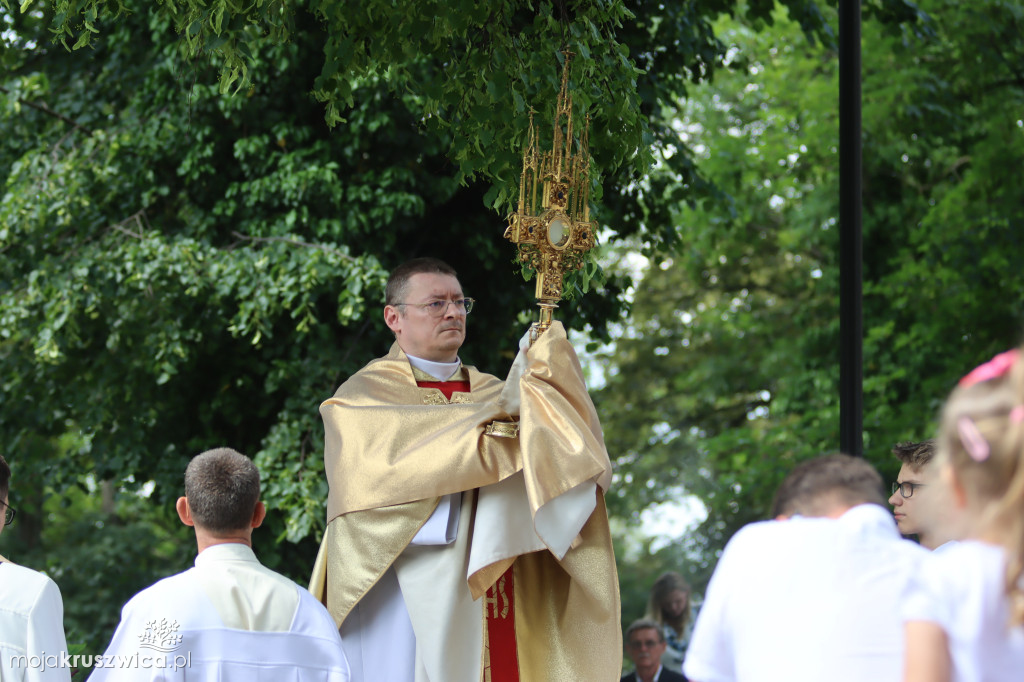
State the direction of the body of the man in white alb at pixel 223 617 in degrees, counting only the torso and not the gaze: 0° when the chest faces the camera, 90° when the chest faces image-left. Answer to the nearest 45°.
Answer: approximately 180°

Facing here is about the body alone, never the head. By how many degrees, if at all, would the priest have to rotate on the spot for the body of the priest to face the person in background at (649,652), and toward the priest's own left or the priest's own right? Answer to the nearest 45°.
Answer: approximately 135° to the priest's own left

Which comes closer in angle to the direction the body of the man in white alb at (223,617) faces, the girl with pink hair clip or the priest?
the priest

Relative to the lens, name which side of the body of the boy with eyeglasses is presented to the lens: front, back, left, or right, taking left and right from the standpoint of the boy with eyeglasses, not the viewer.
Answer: left

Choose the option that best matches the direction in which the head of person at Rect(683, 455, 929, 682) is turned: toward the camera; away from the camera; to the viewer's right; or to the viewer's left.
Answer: away from the camera

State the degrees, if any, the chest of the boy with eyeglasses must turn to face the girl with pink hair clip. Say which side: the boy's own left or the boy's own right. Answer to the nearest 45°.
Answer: approximately 90° to the boy's own left

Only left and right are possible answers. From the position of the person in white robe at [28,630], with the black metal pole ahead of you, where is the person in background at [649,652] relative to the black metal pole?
left

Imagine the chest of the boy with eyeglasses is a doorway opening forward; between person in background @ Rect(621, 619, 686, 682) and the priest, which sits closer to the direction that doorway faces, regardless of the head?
the priest

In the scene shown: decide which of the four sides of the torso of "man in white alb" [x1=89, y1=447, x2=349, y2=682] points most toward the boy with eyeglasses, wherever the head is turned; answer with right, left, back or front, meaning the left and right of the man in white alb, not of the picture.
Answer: right

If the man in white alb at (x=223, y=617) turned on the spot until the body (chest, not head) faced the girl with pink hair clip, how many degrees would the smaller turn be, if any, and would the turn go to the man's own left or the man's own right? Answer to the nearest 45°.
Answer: approximately 135° to the man's own right

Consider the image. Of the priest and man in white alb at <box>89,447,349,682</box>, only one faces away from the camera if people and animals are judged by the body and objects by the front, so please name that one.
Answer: the man in white alb

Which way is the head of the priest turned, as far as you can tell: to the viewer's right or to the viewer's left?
to the viewer's right
